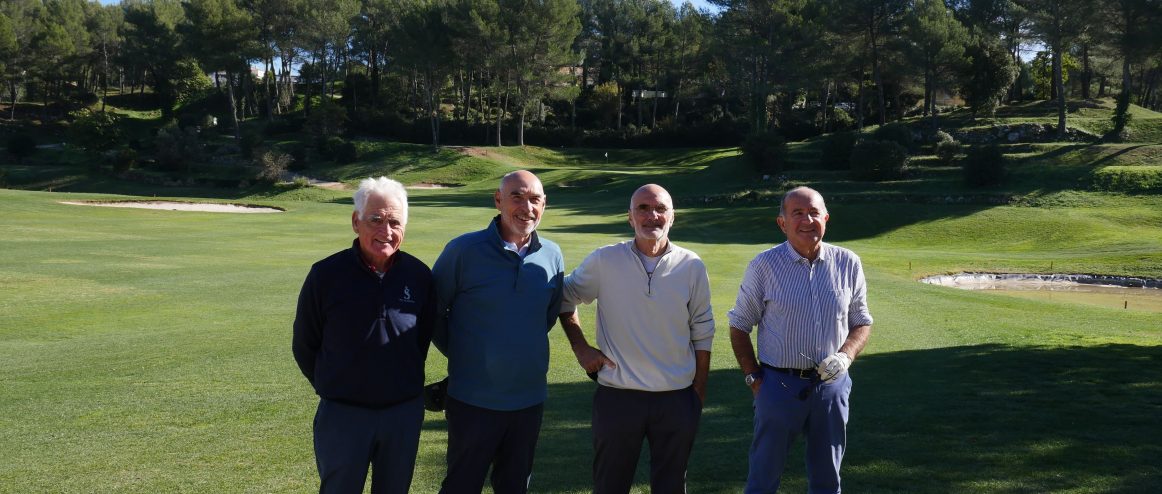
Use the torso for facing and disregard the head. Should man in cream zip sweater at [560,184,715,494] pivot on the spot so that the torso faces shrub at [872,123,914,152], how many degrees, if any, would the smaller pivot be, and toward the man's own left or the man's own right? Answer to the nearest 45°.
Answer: approximately 180°

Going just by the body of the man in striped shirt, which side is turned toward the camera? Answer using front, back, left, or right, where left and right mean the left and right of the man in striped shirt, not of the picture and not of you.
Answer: front

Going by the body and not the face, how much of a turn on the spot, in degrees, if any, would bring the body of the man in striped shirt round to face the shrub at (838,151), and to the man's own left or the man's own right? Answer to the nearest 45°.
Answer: approximately 180°

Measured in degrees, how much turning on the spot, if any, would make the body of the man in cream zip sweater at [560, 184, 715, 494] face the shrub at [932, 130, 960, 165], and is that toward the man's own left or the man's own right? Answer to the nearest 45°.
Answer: approximately 180°

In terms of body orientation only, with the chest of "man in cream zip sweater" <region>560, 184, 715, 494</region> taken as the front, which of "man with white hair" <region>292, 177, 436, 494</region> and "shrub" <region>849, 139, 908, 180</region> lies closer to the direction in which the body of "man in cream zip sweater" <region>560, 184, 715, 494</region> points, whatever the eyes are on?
the man with white hair

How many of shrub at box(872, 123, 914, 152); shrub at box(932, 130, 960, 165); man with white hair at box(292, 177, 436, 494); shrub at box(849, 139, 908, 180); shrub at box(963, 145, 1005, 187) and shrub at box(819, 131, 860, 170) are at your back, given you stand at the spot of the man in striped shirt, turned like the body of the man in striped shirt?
5

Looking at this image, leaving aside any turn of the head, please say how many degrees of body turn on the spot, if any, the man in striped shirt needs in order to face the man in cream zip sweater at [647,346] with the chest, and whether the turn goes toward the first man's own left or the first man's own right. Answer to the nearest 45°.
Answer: approximately 45° to the first man's own right

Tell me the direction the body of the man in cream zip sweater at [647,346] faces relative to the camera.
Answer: toward the camera

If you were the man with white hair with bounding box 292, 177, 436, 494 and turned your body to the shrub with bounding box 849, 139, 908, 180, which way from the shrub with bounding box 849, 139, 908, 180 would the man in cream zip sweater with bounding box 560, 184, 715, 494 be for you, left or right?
right

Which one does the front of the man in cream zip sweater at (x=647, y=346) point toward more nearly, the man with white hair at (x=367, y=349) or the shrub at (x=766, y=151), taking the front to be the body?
the man with white hair

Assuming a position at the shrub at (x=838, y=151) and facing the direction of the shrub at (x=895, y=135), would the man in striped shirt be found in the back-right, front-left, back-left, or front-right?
back-right

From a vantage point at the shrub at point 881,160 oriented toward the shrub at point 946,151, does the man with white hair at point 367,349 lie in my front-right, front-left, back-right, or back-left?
back-right

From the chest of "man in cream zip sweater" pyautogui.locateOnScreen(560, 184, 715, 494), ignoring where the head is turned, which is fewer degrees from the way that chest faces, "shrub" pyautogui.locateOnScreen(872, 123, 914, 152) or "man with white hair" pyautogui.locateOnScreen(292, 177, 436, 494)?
the man with white hair

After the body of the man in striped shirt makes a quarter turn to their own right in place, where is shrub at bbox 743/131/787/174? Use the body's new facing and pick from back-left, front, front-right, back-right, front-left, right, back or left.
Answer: right
